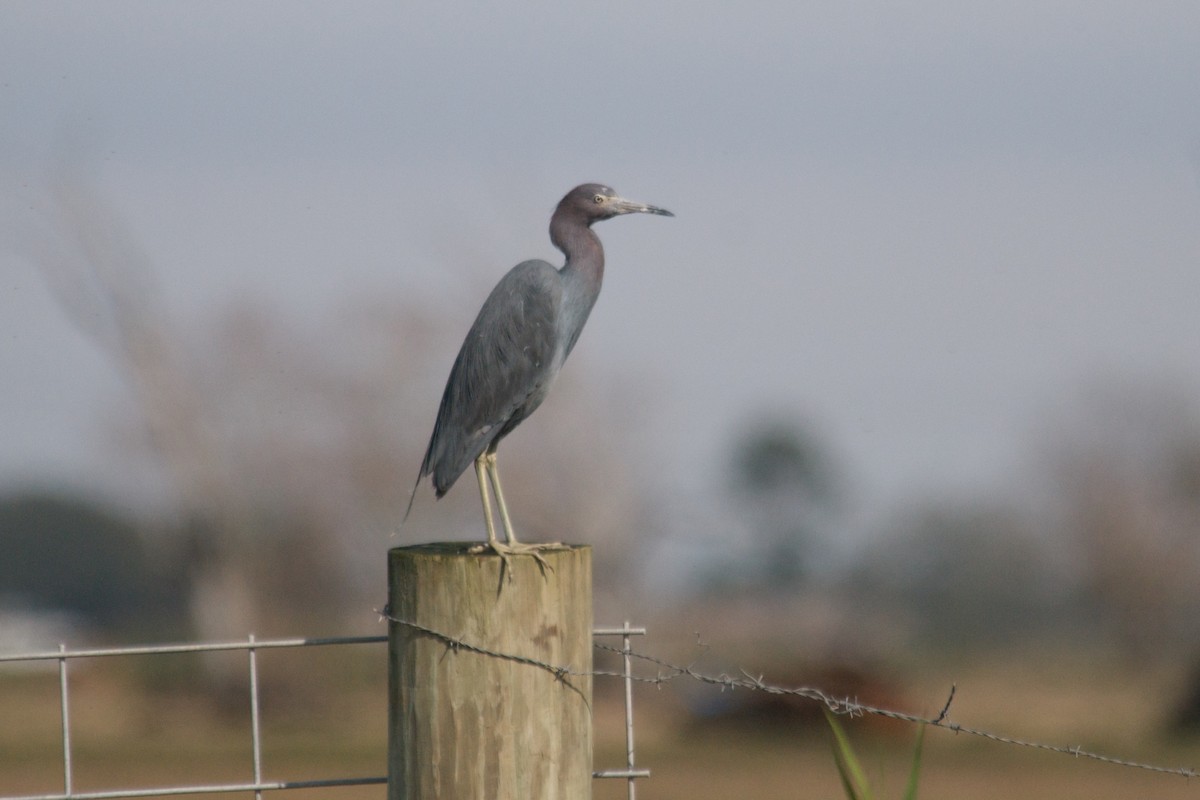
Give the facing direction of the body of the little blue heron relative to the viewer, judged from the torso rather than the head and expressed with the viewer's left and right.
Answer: facing to the right of the viewer
